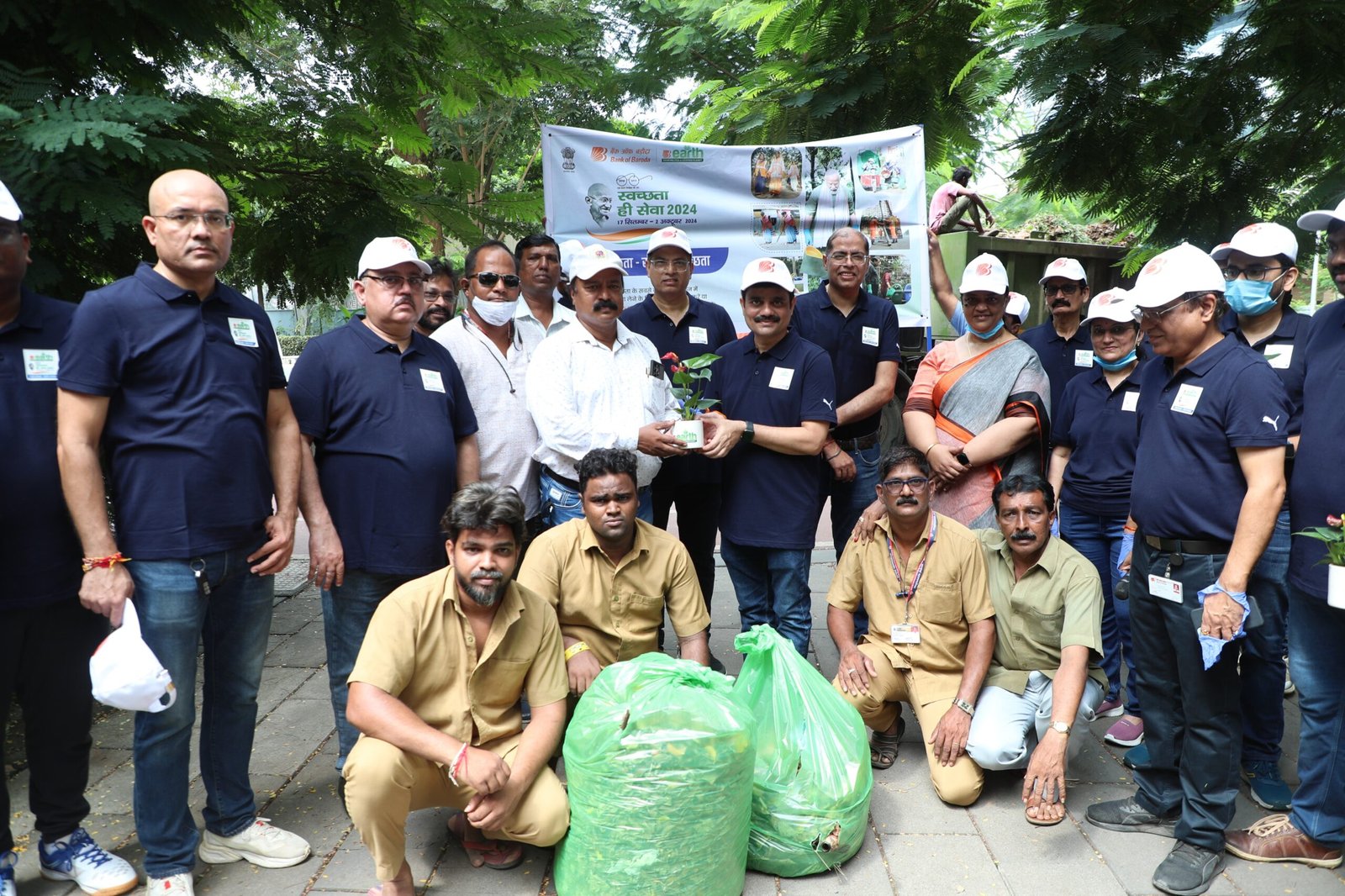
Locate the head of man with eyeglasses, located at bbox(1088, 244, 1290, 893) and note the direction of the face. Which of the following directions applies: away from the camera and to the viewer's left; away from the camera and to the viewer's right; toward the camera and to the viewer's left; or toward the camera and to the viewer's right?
toward the camera and to the viewer's left

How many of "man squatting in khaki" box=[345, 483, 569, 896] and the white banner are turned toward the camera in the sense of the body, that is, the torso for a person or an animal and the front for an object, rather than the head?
2

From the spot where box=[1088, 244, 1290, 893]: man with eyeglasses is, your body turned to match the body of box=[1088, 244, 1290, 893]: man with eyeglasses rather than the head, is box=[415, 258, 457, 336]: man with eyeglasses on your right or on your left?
on your right

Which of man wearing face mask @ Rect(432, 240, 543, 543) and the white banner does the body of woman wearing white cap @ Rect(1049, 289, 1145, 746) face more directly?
the man wearing face mask

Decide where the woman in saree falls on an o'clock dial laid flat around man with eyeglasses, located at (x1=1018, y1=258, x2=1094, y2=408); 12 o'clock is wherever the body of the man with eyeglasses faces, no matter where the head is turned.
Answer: The woman in saree is roughly at 1 o'clock from the man with eyeglasses.

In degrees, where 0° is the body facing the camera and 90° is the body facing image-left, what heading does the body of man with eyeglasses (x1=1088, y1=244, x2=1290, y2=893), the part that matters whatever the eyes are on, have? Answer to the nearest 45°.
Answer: approximately 45°

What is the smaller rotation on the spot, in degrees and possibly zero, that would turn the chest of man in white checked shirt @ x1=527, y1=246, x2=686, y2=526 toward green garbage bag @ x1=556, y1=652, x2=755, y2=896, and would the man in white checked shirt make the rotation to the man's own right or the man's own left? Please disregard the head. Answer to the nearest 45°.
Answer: approximately 45° to the man's own right

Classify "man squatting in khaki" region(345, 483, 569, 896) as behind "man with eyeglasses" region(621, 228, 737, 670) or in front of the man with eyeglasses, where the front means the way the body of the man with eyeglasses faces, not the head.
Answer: in front

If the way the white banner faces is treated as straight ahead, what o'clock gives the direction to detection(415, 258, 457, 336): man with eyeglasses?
The man with eyeglasses is roughly at 2 o'clock from the white banner.

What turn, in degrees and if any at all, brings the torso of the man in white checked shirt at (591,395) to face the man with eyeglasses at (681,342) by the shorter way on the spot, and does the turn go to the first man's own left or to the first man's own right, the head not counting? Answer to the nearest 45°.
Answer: approximately 90° to the first man's own left
